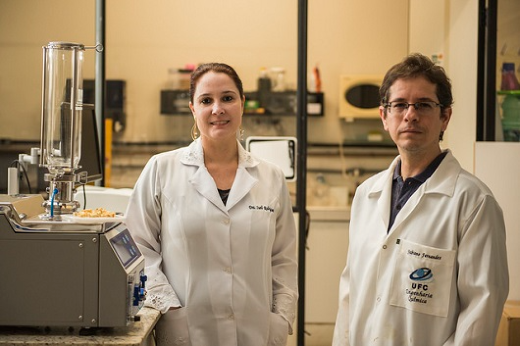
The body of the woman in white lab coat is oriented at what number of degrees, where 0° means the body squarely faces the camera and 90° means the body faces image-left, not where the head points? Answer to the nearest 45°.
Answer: approximately 0°

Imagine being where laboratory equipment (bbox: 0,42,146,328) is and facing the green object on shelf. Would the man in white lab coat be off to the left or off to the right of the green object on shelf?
right

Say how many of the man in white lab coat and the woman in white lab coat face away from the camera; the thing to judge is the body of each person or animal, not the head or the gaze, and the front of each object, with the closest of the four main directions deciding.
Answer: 0

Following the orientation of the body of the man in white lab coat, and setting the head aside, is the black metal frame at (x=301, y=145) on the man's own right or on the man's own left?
on the man's own right

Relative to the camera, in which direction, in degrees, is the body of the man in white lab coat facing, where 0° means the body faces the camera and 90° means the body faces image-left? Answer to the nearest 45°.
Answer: approximately 45°
